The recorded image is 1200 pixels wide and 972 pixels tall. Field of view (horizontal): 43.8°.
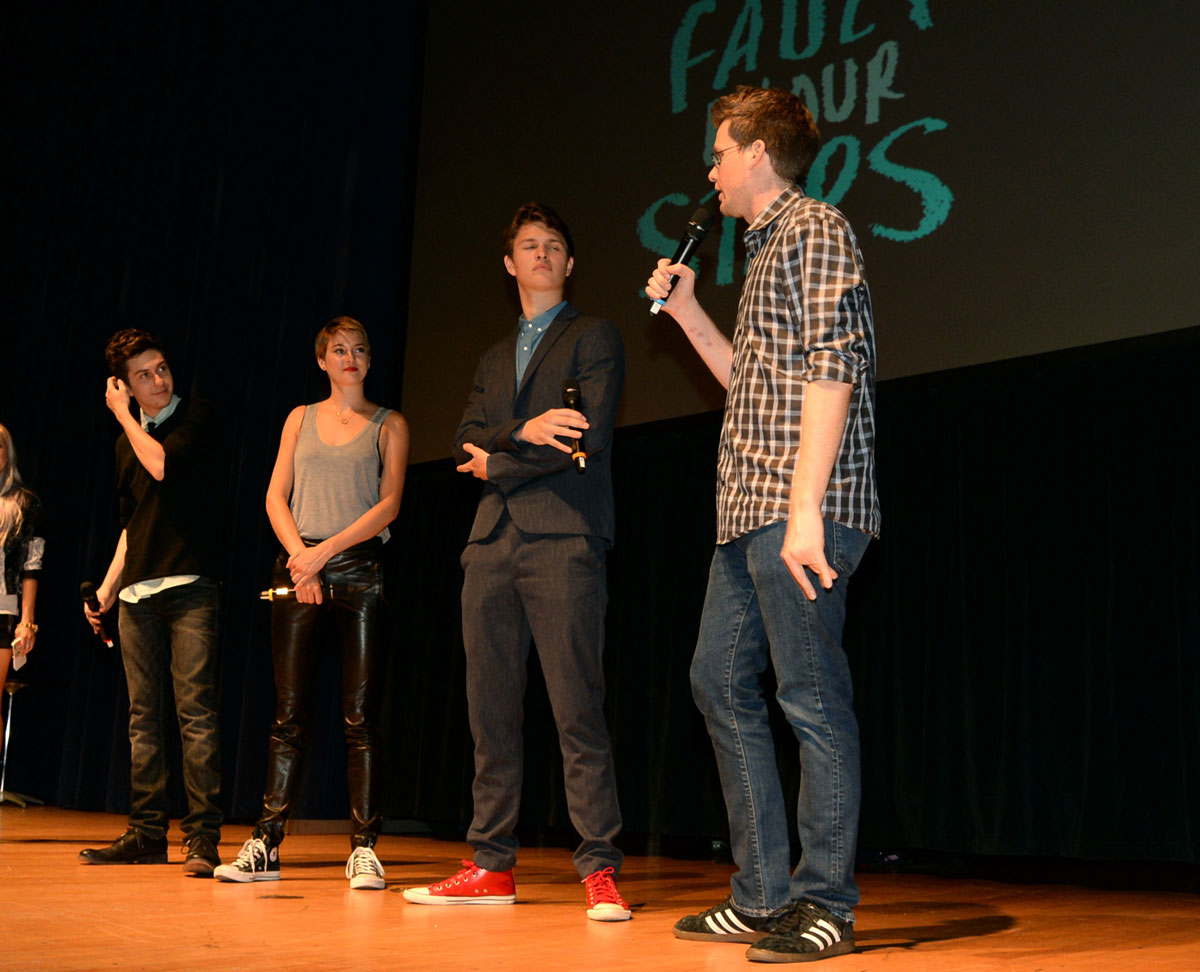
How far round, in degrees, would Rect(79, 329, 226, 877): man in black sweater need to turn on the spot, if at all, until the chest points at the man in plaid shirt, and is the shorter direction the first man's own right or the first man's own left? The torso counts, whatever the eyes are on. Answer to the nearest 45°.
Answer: approximately 90° to the first man's own left

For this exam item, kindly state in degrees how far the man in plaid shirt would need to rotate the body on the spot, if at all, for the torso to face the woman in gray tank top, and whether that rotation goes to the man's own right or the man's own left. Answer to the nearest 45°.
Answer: approximately 45° to the man's own right

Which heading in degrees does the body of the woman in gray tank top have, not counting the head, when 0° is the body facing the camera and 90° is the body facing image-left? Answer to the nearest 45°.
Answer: approximately 0°

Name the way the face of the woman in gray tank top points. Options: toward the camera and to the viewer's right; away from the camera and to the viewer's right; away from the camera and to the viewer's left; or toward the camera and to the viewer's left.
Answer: toward the camera and to the viewer's right

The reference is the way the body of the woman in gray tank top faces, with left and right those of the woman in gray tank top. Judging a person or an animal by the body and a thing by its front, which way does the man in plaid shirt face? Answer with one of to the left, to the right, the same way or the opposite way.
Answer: to the right

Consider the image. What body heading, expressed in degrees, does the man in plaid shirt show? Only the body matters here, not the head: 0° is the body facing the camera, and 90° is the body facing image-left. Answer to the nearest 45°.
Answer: approximately 90°

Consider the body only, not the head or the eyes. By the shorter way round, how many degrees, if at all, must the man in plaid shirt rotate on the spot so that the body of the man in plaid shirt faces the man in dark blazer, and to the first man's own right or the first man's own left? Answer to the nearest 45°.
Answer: approximately 45° to the first man's own right

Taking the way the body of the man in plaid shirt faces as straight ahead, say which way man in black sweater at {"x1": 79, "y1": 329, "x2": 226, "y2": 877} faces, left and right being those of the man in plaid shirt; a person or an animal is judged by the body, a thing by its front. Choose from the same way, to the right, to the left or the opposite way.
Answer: to the left

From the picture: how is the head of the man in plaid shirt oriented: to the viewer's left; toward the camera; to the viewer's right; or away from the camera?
to the viewer's left

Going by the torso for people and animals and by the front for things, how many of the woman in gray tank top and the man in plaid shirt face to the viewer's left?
1
